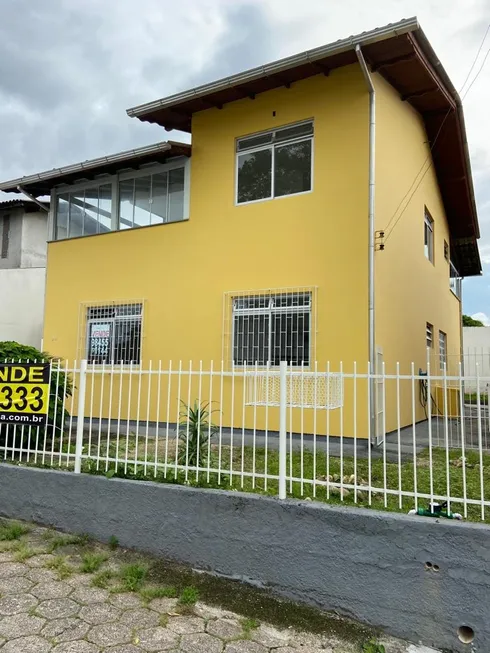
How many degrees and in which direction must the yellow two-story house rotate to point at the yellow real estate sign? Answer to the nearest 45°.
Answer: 0° — it already faces it

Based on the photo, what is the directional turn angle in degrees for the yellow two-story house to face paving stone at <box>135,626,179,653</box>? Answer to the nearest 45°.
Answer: approximately 45° to its left

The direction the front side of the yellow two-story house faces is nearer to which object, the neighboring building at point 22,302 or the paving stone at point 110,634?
the paving stone

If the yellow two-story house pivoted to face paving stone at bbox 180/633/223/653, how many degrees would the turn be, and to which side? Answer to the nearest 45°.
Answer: approximately 45° to its left

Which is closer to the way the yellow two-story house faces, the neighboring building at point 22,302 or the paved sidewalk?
the paved sidewalk

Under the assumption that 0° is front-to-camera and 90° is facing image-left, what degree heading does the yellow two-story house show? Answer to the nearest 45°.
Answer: approximately 45°

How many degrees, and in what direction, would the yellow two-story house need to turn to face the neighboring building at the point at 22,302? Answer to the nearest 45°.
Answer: approximately 90° to its right

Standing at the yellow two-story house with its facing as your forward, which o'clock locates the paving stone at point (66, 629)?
The paving stone is roughly at 11 o'clock from the yellow two-story house.

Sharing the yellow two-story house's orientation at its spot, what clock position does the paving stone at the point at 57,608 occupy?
The paving stone is roughly at 11 o'clock from the yellow two-story house.

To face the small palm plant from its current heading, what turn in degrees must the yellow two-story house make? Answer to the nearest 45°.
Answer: approximately 45° to its left
